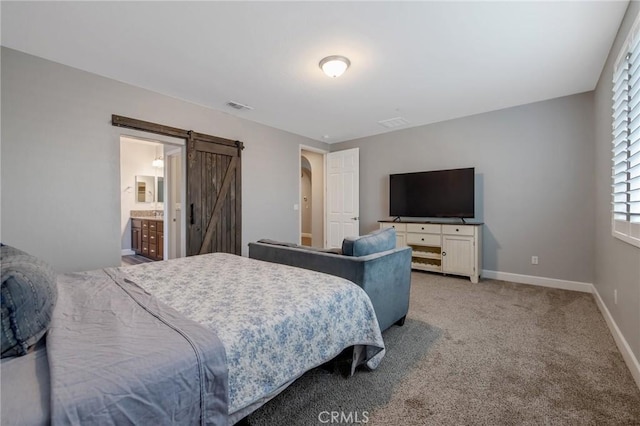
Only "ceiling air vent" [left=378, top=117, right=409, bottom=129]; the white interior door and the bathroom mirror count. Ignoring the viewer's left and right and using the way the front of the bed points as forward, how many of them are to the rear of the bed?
0

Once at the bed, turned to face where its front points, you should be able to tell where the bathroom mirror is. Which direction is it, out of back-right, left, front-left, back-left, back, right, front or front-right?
front-left

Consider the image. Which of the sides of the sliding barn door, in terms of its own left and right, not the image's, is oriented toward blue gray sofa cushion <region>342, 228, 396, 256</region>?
front

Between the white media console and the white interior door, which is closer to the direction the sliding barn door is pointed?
the white media console

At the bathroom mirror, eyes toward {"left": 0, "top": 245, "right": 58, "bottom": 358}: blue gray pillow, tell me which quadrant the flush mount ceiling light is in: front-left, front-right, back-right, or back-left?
front-left

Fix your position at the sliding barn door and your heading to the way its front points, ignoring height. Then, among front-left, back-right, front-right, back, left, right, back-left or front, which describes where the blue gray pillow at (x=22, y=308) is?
front-right

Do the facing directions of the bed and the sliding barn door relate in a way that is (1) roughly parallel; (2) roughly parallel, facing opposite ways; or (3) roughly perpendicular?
roughly perpendicular

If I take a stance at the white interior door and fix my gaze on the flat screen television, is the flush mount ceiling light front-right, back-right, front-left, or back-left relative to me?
front-right

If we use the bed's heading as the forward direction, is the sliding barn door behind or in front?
in front

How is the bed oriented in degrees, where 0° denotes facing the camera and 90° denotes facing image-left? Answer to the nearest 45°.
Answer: approximately 225°

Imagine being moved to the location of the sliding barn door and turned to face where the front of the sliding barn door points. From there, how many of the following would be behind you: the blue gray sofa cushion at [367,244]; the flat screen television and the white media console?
0

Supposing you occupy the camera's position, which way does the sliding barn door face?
facing the viewer and to the right of the viewer

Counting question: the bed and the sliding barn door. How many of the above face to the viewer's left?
0

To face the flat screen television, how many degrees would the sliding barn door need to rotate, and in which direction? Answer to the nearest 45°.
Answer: approximately 45° to its left

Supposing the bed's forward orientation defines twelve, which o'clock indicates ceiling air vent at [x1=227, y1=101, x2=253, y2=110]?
The ceiling air vent is roughly at 11 o'clock from the bed.
